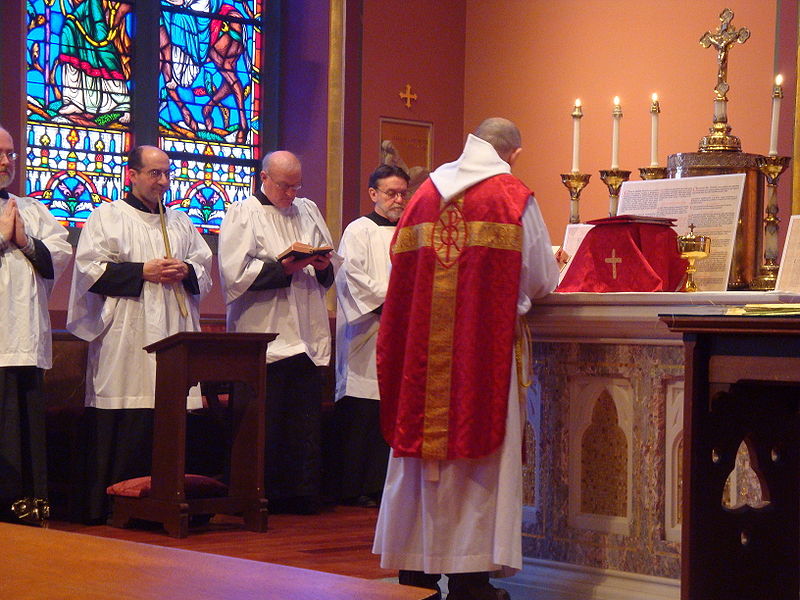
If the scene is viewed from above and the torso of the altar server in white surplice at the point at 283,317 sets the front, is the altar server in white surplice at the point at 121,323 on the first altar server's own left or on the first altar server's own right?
on the first altar server's own right

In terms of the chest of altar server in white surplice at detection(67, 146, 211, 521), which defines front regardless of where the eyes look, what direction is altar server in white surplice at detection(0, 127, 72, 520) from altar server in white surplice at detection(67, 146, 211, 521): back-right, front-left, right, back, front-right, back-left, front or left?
right

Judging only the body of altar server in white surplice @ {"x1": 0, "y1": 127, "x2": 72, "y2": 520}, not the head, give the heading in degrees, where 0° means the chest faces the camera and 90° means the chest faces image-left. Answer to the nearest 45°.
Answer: approximately 315°

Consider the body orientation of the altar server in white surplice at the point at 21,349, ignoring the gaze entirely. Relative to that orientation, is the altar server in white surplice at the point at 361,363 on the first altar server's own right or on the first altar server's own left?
on the first altar server's own left

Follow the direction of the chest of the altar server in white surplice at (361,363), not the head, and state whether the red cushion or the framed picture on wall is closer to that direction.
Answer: the red cushion
